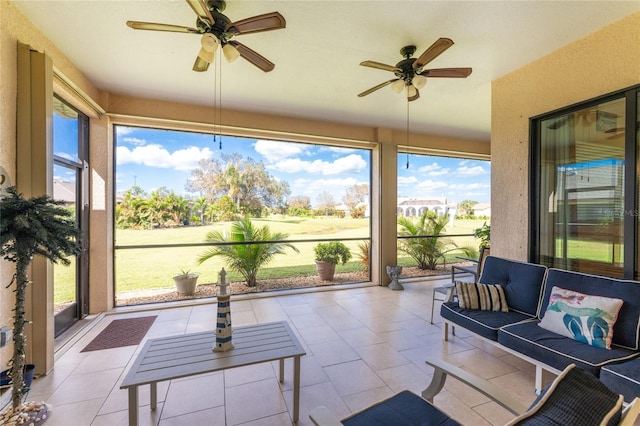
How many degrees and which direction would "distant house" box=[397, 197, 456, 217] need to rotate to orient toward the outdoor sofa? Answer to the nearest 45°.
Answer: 0° — it already faces it

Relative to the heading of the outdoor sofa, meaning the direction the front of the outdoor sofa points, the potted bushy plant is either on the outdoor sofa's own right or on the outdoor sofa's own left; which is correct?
on the outdoor sofa's own right

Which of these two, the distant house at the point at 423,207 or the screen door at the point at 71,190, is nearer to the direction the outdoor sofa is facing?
the screen door

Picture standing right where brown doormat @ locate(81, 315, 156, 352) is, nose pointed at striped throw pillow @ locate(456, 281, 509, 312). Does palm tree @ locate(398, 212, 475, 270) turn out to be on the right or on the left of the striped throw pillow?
left

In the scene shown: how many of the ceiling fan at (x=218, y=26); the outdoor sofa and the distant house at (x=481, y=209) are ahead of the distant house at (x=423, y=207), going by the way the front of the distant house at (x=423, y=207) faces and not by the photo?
2

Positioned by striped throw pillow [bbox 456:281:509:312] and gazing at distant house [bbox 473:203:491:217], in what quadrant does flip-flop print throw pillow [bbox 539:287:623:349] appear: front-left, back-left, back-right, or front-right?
back-right

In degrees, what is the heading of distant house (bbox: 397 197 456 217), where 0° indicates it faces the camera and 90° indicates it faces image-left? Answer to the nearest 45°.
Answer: approximately 0°

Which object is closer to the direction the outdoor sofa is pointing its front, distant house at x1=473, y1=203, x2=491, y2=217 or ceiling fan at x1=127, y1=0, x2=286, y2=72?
the ceiling fan
